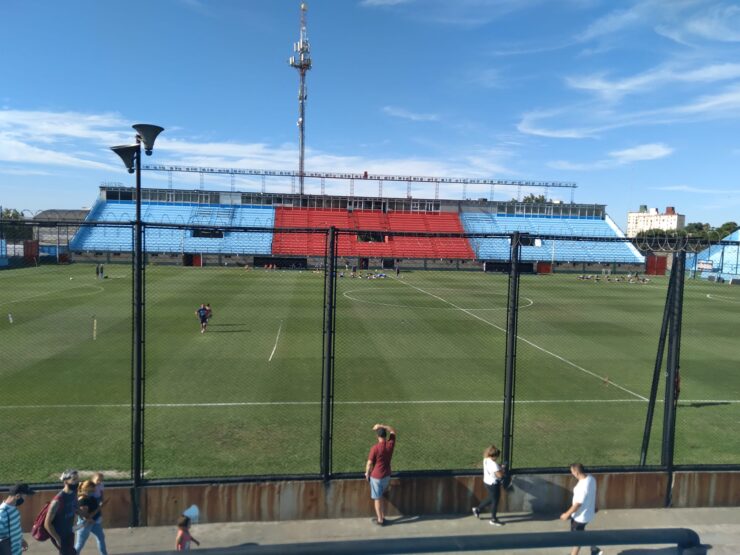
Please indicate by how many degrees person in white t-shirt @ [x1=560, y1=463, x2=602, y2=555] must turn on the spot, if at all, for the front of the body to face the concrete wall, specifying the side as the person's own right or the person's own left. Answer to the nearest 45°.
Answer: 0° — they already face it
